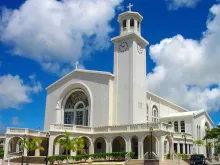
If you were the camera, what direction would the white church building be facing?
facing the viewer and to the left of the viewer
